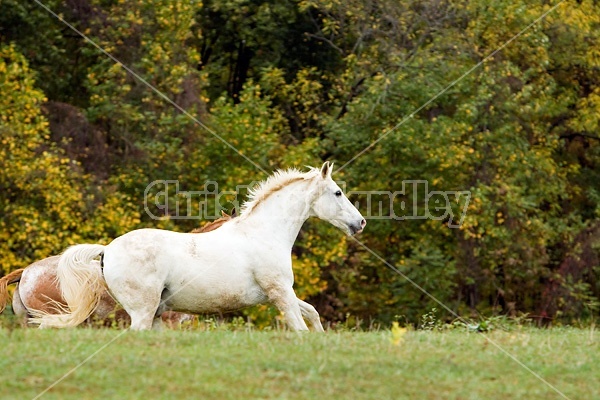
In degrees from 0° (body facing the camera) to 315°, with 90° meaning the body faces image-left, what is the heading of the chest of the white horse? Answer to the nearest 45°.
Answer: approximately 270°
